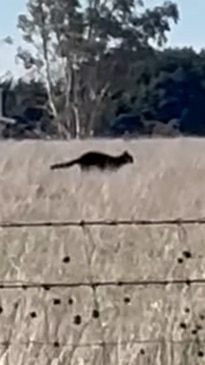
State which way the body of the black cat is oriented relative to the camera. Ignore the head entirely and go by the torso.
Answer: to the viewer's right
